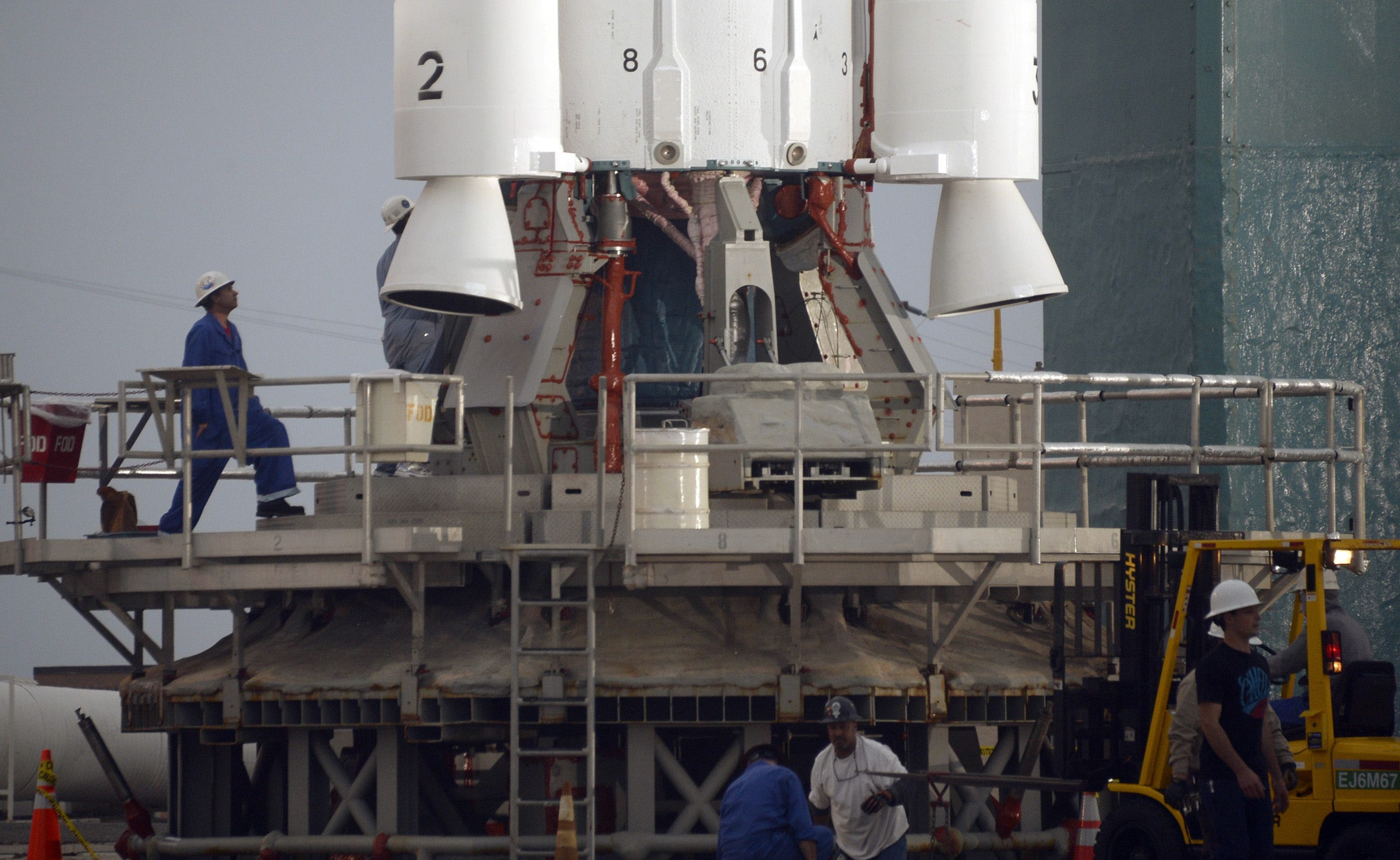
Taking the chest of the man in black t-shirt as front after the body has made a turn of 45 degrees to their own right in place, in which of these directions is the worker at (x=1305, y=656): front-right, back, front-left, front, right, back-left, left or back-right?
back

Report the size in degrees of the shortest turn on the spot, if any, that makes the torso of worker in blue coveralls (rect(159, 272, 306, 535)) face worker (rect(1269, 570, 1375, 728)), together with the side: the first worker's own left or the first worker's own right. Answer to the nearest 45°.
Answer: approximately 45° to the first worker's own right

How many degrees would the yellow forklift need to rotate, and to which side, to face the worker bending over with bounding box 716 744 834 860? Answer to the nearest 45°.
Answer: approximately 45° to its left

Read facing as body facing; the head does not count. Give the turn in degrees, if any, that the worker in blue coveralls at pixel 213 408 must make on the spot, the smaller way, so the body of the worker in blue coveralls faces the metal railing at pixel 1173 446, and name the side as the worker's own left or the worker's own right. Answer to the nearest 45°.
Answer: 0° — they already face it

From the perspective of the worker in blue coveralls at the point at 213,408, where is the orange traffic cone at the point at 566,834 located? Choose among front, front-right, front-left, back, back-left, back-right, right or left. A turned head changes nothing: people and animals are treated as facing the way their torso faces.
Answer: front-right

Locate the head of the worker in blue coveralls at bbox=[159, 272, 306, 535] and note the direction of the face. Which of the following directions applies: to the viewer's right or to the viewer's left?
to the viewer's right

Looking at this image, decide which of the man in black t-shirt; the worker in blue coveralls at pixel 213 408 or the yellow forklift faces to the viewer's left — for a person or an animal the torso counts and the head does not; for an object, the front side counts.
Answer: the yellow forklift

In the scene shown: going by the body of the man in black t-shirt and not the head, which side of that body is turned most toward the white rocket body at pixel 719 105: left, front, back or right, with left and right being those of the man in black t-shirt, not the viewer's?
back

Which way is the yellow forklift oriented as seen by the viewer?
to the viewer's left

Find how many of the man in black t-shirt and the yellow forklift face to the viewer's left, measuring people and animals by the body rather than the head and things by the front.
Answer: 1

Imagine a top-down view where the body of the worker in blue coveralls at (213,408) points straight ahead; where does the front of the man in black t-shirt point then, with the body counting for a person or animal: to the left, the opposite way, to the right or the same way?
to the right

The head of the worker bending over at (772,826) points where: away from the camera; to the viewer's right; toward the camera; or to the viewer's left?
away from the camera

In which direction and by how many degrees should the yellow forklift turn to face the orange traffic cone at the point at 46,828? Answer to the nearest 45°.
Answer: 0° — it already faces it

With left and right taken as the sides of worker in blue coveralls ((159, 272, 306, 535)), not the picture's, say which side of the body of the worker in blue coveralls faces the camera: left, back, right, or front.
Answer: right

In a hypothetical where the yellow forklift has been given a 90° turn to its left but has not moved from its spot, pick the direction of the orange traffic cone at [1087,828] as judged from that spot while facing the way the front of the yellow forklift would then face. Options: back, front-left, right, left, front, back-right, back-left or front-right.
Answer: back-right
